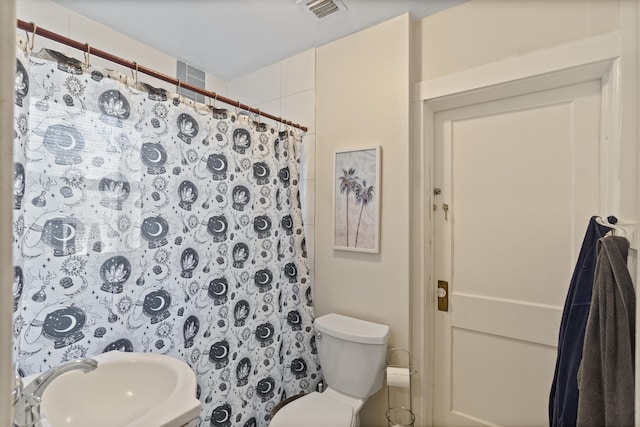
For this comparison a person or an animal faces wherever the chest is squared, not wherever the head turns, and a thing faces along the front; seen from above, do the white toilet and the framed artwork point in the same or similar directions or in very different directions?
same or similar directions

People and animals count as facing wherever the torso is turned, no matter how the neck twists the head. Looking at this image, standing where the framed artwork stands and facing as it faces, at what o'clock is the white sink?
The white sink is roughly at 12 o'clock from the framed artwork.

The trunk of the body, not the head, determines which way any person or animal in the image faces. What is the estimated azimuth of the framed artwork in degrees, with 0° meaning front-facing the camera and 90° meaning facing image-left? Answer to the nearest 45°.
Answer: approximately 45°

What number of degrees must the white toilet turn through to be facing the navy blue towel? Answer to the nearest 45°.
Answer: approximately 90° to its left

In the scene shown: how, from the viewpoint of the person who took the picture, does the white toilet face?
facing the viewer and to the left of the viewer

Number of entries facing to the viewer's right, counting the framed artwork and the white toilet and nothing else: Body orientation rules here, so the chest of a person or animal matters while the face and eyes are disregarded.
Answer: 0

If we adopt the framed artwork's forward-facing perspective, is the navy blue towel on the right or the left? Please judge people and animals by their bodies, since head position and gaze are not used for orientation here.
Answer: on its left

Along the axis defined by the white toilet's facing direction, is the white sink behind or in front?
in front
